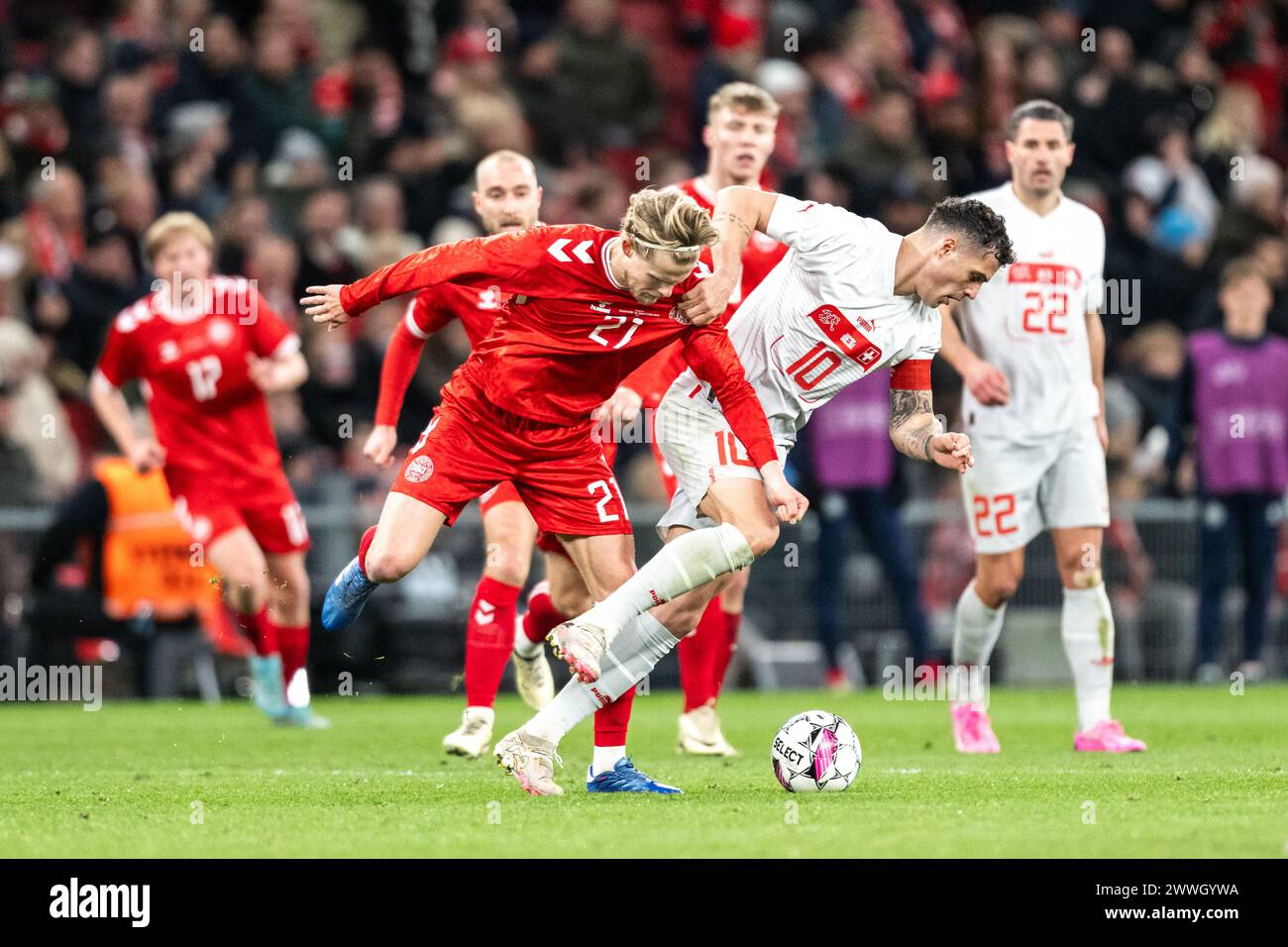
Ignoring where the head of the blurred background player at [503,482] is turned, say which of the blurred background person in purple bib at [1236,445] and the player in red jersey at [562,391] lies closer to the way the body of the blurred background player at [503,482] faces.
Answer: the player in red jersey

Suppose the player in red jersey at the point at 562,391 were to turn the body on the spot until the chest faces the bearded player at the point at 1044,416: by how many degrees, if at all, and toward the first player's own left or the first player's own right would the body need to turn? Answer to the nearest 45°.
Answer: approximately 90° to the first player's own left

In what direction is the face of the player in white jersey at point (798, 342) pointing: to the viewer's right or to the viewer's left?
to the viewer's right

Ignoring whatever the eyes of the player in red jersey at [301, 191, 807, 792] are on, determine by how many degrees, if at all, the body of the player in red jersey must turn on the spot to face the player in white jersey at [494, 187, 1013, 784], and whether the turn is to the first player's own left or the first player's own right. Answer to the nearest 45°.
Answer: approximately 45° to the first player's own left

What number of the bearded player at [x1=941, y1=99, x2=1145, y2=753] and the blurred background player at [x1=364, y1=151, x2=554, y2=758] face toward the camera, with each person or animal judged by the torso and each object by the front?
2

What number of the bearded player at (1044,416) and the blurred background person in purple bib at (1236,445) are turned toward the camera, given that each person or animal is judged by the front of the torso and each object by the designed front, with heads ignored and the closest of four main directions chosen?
2

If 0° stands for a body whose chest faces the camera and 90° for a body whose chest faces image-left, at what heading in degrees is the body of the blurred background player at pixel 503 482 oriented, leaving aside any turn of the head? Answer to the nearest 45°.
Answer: approximately 0°
